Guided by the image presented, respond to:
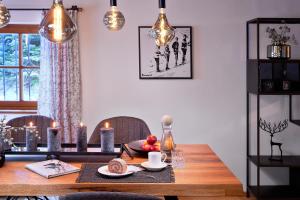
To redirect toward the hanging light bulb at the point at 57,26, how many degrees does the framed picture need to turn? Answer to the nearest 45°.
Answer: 0° — it already faces it

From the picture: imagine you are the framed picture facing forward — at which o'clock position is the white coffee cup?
The white coffee cup is roughly at 12 o'clock from the framed picture.

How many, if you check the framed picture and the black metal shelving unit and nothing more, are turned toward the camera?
2
